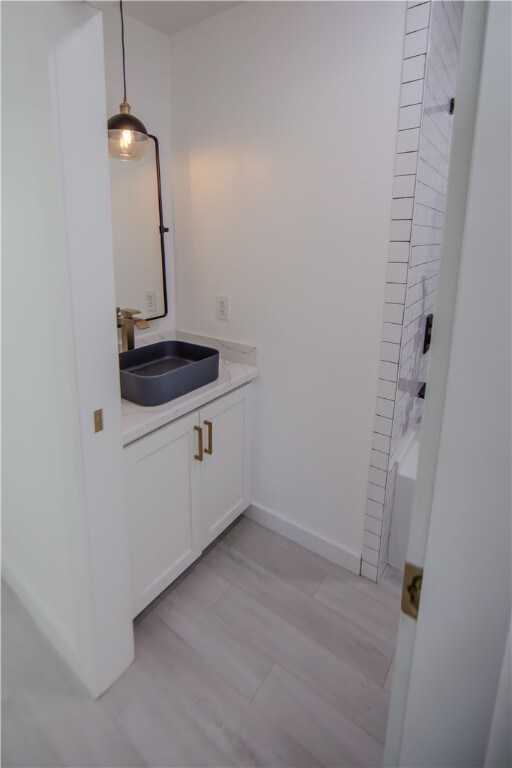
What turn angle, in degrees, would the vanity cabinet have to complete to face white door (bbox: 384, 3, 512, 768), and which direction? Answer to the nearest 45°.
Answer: approximately 45° to its right

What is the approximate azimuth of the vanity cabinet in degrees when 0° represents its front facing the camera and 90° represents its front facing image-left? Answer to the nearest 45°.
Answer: approximately 315°
